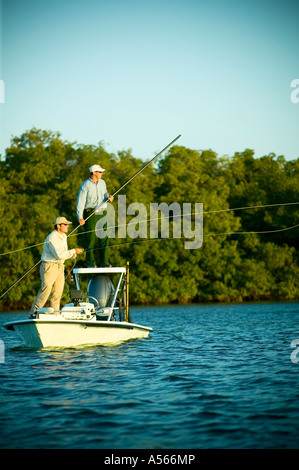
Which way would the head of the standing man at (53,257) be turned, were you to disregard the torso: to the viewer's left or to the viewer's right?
to the viewer's right

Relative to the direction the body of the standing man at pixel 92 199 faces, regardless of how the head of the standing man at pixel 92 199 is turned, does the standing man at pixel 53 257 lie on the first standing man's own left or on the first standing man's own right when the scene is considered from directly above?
on the first standing man's own right
